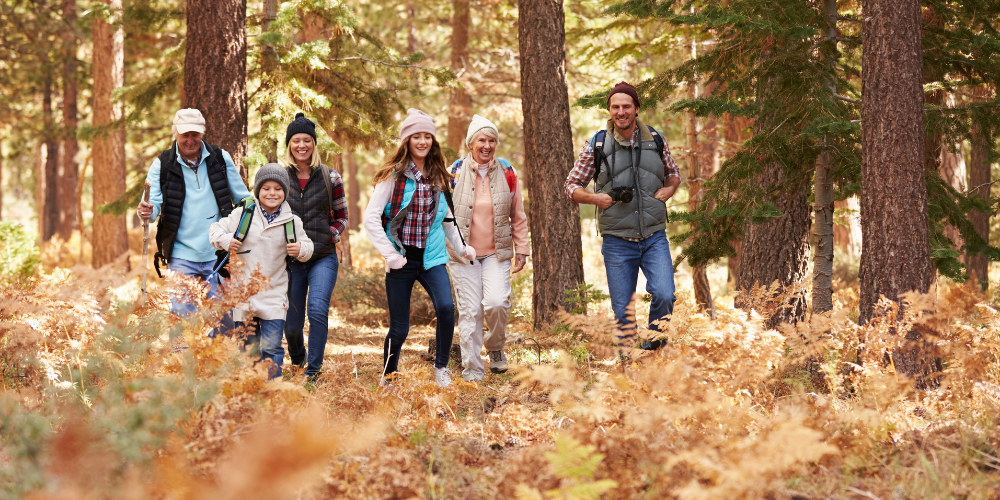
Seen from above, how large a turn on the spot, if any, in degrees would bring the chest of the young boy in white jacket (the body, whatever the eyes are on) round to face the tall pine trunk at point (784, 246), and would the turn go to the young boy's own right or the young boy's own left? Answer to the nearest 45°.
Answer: approximately 90° to the young boy's own left

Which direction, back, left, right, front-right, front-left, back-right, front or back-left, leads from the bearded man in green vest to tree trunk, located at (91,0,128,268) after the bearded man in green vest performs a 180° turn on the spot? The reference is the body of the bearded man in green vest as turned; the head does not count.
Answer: front-left

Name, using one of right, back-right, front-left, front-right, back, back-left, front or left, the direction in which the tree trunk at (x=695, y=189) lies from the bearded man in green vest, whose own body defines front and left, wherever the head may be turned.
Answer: back

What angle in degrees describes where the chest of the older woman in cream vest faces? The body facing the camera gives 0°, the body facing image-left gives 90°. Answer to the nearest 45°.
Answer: approximately 0°

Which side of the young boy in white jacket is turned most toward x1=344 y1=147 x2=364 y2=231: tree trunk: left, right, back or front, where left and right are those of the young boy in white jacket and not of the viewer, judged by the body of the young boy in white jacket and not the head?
back

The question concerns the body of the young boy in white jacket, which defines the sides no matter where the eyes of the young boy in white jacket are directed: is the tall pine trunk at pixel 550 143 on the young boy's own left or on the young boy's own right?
on the young boy's own left

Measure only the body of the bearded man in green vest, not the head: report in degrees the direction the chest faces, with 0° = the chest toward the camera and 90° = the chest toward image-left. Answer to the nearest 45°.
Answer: approximately 0°
